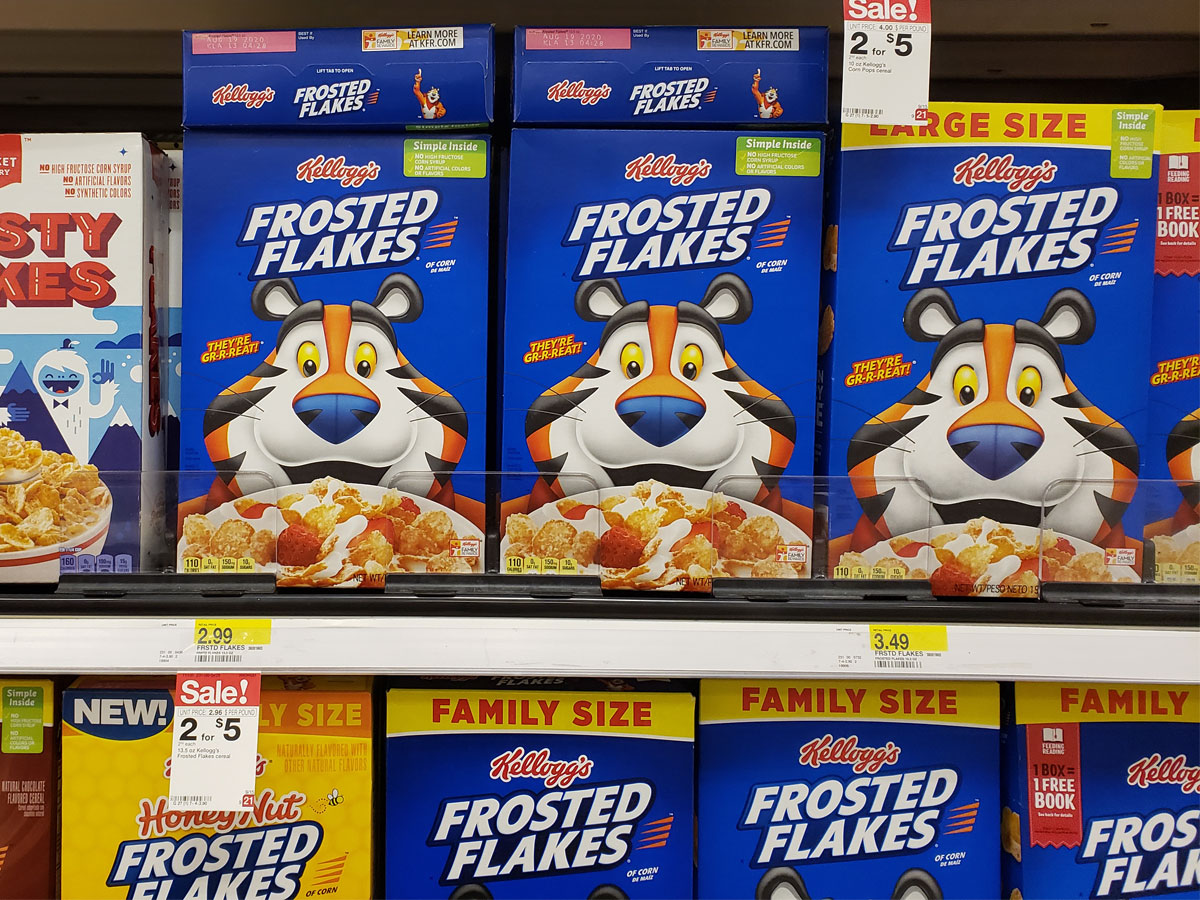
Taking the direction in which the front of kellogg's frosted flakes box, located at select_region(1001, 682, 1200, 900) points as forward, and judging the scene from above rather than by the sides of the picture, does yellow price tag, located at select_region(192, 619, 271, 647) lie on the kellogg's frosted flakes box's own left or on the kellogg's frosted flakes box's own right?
on the kellogg's frosted flakes box's own right

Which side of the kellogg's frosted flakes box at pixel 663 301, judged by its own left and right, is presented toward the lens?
front

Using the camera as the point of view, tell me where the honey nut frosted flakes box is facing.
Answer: facing the viewer

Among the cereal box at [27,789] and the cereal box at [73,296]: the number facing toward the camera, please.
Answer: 2

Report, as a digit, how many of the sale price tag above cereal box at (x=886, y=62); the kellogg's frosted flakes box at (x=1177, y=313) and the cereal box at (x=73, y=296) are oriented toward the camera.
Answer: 3

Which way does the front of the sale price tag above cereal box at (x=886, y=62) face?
toward the camera

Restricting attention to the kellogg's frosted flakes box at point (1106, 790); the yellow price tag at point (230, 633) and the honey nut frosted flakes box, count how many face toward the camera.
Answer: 3
